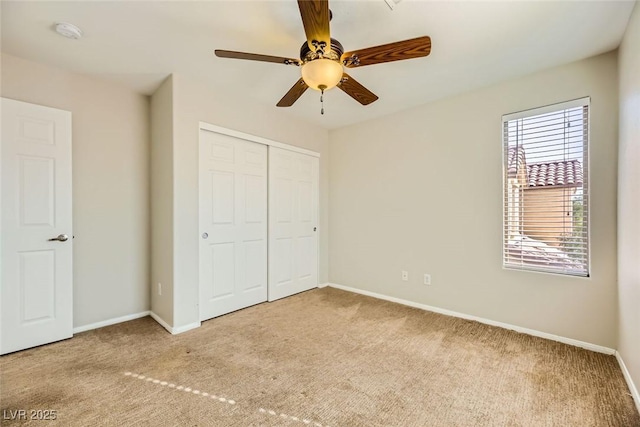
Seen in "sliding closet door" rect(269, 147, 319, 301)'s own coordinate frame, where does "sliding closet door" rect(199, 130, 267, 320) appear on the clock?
"sliding closet door" rect(199, 130, 267, 320) is roughly at 3 o'clock from "sliding closet door" rect(269, 147, 319, 301).

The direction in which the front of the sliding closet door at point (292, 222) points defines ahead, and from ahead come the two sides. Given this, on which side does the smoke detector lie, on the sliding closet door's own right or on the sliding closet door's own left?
on the sliding closet door's own right

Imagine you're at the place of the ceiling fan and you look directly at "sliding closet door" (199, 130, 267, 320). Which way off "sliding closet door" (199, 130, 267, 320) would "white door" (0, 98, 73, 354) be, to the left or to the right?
left

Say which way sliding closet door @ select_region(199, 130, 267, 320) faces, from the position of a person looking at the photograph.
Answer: facing the viewer and to the right of the viewer

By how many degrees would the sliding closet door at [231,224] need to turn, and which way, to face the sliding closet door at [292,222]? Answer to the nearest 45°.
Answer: approximately 90° to its left

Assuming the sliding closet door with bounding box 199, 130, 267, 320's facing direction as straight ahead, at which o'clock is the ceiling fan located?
The ceiling fan is roughly at 1 o'clock from the sliding closet door.

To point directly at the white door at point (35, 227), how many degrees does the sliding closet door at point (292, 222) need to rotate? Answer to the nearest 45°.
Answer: approximately 90° to its right

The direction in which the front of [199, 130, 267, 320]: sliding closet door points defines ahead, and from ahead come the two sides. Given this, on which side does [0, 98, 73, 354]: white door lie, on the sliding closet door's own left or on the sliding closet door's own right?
on the sliding closet door's own right

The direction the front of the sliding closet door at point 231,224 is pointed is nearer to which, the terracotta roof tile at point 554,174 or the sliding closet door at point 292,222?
the terracotta roof tile

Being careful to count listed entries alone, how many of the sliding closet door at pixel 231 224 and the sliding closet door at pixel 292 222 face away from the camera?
0

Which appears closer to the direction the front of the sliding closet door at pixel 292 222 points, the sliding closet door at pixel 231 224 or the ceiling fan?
the ceiling fan
